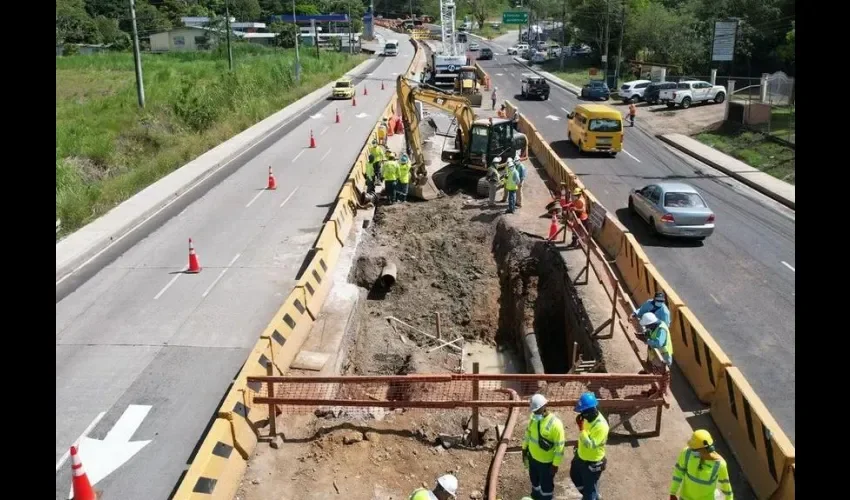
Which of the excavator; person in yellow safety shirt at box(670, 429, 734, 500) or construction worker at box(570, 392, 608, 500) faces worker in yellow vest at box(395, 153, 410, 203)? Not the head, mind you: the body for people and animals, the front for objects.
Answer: the excavator

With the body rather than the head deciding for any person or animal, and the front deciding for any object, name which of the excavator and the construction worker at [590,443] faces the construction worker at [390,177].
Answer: the excavator

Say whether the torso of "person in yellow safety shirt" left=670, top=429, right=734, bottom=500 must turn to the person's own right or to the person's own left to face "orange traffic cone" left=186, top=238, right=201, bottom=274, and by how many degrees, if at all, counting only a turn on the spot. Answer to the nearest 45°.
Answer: approximately 135° to the person's own right

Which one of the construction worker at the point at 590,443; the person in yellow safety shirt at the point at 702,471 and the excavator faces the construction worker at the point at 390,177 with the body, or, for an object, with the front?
the excavator

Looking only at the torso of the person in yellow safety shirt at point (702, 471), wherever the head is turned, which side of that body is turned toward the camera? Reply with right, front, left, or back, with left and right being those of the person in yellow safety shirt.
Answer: front

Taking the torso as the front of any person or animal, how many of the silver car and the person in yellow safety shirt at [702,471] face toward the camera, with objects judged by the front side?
1

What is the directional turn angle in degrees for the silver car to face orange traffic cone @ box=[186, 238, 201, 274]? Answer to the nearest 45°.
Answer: approximately 90° to its left
